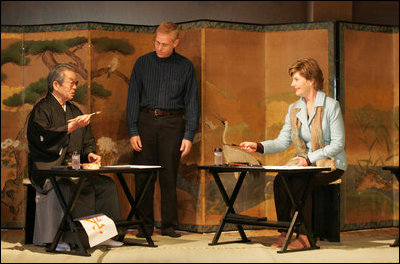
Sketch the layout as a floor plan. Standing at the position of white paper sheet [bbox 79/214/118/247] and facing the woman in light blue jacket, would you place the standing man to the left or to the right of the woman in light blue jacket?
left

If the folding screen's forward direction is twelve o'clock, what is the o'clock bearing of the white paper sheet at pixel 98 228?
The white paper sheet is roughly at 1 o'clock from the folding screen.

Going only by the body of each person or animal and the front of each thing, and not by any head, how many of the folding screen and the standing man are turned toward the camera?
2

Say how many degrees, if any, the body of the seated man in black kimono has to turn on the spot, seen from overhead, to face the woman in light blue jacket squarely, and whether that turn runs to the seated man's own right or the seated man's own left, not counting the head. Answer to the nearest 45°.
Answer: approximately 45° to the seated man's own left

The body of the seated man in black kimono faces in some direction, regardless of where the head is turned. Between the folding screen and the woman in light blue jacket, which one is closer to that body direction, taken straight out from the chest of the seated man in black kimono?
the woman in light blue jacket

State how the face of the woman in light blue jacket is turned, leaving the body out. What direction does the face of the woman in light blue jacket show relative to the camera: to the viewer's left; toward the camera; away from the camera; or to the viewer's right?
to the viewer's left

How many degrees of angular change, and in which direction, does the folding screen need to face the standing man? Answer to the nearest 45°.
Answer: approximately 45° to its right

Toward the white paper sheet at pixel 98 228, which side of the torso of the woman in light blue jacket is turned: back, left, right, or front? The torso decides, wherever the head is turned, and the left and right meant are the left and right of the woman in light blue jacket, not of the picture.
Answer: front

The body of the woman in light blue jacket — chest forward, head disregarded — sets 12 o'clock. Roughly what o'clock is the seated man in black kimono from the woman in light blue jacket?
The seated man in black kimono is roughly at 1 o'clock from the woman in light blue jacket.

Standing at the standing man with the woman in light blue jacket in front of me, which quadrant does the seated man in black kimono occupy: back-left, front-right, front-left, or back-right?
back-right

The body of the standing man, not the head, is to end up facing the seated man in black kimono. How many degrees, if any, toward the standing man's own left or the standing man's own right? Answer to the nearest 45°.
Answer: approximately 45° to the standing man's own right
